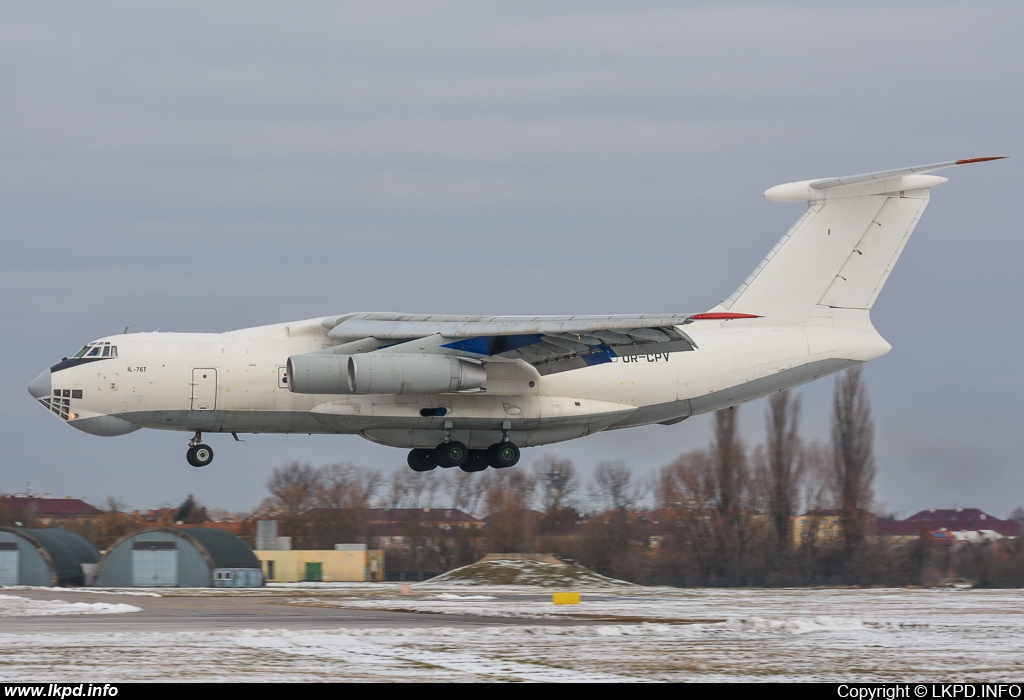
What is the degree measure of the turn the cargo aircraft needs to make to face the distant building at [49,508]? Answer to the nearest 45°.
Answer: approximately 45° to its right

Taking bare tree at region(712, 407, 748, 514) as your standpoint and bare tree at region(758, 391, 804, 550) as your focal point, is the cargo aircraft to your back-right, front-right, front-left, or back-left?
back-right

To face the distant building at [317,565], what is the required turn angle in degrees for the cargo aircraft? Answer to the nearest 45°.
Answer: approximately 90° to its right

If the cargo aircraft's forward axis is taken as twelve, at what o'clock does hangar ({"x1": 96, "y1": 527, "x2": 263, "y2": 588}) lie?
The hangar is roughly at 2 o'clock from the cargo aircraft.

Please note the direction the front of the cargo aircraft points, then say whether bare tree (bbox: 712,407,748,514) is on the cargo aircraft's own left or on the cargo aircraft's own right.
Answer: on the cargo aircraft's own right

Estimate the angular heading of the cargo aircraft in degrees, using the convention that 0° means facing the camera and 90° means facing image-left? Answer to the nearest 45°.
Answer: approximately 90°

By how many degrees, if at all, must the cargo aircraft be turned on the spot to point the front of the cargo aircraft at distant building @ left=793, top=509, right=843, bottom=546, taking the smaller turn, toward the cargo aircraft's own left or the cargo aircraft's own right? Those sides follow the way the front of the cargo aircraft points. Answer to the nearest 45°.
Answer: approximately 135° to the cargo aircraft's own right

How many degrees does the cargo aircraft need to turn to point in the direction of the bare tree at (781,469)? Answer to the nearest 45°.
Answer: approximately 135° to its right

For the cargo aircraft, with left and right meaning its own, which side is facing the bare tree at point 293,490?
right
